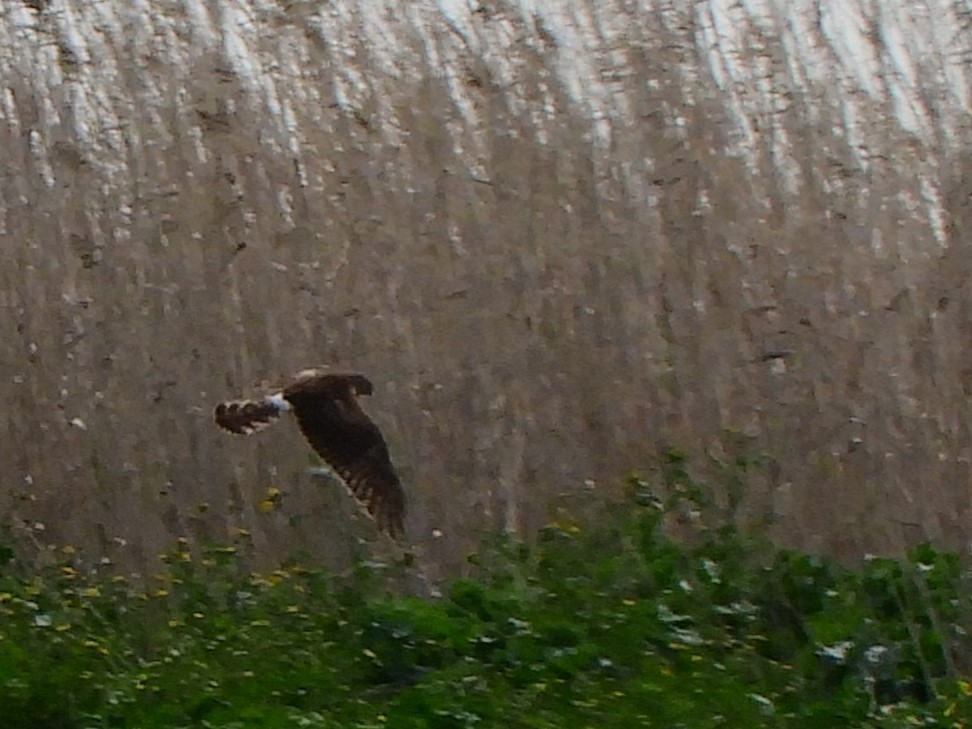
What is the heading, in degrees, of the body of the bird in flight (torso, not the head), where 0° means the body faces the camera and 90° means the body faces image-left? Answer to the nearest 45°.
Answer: approximately 270°
